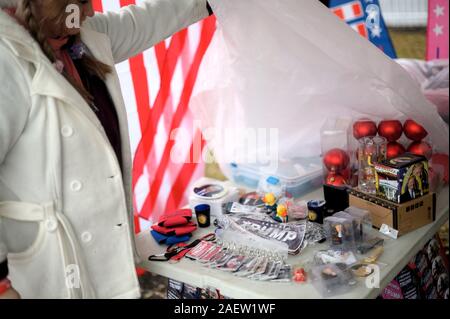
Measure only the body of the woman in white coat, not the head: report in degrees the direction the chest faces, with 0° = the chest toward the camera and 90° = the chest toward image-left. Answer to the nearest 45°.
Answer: approximately 315°

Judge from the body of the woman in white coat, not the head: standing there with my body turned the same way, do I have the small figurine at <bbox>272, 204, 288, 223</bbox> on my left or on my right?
on my left

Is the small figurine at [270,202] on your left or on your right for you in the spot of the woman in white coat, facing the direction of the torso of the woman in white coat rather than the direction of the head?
on your left

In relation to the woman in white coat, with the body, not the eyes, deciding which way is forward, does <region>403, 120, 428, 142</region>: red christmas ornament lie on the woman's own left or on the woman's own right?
on the woman's own left

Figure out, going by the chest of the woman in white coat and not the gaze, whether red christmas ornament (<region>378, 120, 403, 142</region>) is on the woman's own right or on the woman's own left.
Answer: on the woman's own left

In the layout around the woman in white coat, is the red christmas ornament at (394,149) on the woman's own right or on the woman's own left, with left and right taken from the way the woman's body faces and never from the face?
on the woman's own left
